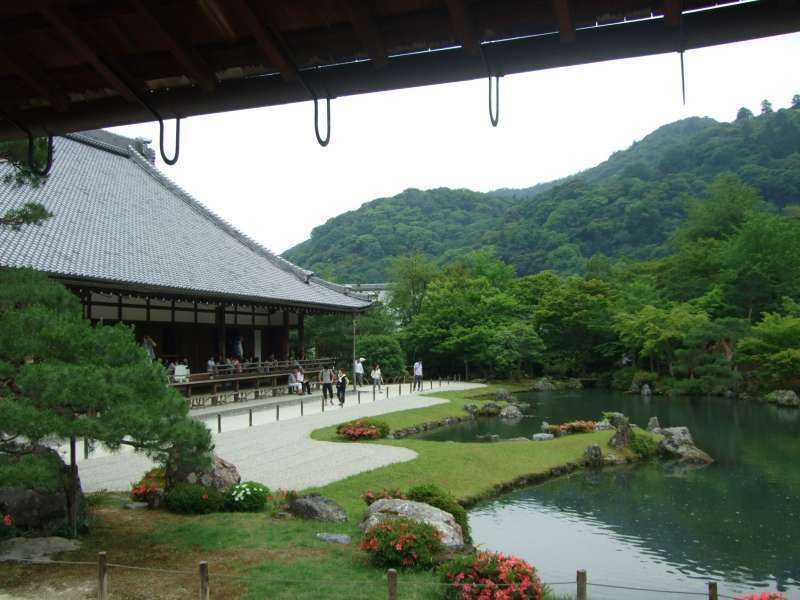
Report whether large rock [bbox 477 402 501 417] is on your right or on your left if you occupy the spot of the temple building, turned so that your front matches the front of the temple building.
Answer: on your left

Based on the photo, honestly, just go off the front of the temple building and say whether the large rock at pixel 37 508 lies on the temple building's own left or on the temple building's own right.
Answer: on the temple building's own right

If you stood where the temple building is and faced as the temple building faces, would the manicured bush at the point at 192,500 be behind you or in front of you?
in front

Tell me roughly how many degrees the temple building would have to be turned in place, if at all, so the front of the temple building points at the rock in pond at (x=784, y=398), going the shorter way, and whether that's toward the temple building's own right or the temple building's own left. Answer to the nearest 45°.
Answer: approximately 45° to the temple building's own left

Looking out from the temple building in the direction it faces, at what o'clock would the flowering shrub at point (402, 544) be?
The flowering shrub is roughly at 1 o'clock from the temple building.

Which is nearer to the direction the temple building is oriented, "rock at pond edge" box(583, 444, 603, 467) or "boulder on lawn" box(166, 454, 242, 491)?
the rock at pond edge

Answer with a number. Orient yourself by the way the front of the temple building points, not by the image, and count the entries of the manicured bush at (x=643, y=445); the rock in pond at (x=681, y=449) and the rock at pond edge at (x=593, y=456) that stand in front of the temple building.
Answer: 3

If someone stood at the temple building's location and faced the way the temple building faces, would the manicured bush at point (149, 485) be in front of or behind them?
in front

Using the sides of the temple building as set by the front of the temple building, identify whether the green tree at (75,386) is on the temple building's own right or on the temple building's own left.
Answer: on the temple building's own right

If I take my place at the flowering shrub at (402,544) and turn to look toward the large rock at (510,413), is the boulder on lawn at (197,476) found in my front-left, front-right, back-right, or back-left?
front-left

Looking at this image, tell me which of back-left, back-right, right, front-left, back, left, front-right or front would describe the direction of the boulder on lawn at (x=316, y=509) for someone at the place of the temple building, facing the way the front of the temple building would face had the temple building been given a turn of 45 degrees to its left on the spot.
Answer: right

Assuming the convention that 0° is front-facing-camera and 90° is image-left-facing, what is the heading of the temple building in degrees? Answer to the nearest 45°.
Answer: approximately 315°

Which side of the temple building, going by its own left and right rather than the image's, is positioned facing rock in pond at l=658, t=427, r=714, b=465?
front

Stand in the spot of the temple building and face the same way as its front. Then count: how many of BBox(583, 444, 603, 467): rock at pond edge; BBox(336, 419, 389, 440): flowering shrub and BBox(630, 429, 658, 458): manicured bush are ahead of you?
3

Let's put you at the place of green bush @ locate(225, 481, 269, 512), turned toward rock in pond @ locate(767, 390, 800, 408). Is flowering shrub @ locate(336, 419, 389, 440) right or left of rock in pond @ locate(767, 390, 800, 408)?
left

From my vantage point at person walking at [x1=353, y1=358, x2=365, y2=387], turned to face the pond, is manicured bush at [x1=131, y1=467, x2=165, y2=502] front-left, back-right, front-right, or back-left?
front-right

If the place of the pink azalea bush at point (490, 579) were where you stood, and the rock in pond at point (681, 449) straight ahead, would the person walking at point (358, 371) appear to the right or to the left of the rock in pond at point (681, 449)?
left

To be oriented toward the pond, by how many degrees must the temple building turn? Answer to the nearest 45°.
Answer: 0° — it already faces it

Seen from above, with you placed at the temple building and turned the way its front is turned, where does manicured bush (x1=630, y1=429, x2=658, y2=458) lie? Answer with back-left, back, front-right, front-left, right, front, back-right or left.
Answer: front
